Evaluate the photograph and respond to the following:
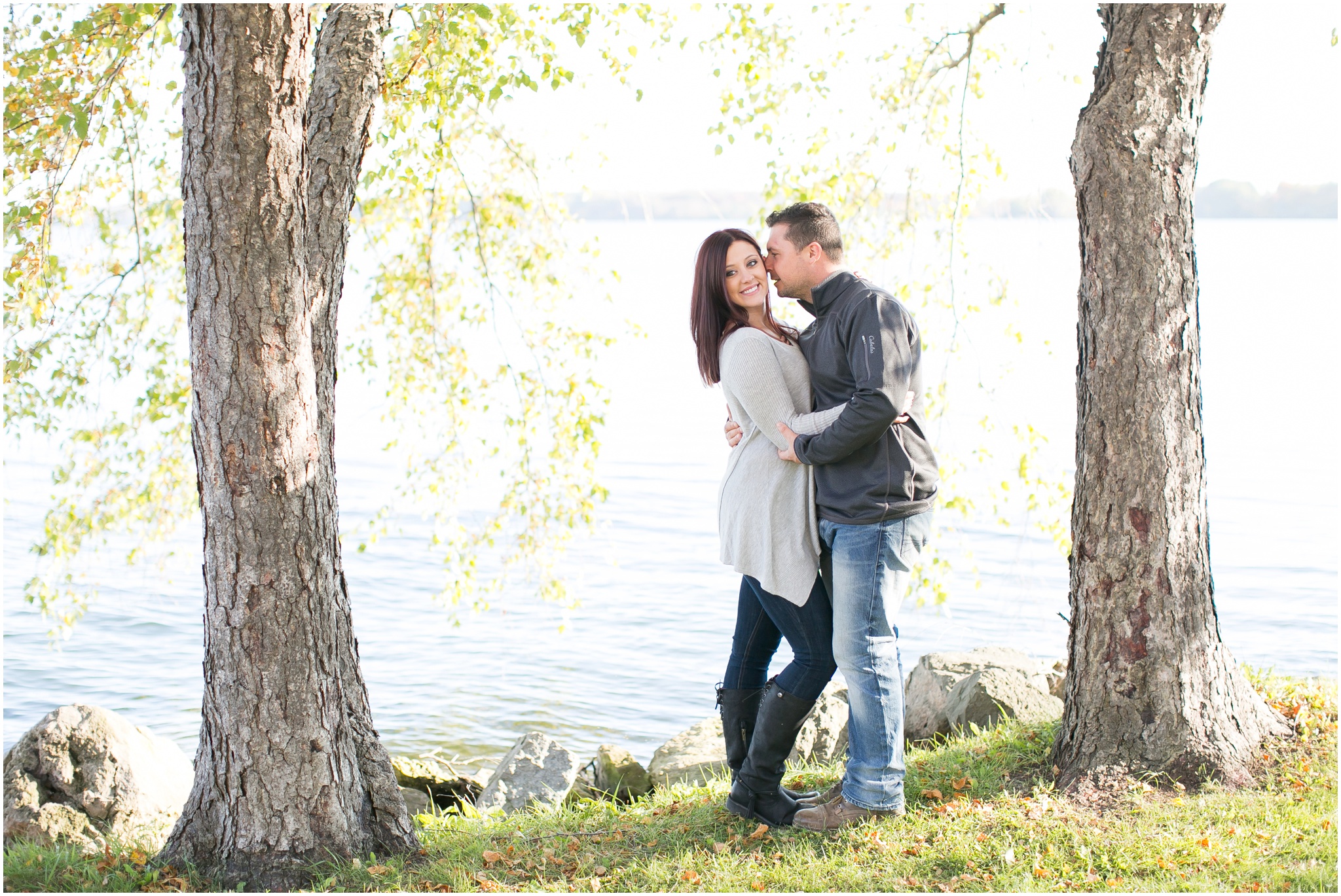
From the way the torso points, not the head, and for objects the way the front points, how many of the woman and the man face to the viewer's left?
1

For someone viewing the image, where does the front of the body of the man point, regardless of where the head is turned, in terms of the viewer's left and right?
facing to the left of the viewer

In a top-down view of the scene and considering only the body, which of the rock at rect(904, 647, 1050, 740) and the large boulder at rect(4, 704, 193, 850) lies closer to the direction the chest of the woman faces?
the rock

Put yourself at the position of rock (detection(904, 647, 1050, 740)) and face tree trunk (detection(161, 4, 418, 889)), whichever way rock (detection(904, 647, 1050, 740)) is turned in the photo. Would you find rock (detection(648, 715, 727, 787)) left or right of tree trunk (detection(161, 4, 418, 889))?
right

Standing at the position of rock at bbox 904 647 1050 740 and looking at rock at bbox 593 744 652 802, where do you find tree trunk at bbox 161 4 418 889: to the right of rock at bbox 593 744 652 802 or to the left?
left

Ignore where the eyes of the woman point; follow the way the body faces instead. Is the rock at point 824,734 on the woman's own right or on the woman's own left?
on the woman's own left

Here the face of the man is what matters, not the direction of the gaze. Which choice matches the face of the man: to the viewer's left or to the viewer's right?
to the viewer's left

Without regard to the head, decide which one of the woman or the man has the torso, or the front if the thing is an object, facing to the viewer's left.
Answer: the man

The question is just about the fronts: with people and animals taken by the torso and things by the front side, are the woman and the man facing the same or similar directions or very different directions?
very different directions
